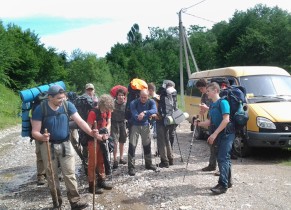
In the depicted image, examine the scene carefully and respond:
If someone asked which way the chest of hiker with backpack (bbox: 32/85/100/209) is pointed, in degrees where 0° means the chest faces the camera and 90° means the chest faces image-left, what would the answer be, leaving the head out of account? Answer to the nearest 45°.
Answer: approximately 315°

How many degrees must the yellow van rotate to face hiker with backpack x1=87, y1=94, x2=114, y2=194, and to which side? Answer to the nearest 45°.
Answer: approximately 90° to its right

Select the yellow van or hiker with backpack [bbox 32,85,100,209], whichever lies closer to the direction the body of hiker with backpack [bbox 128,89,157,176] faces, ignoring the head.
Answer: the hiker with backpack
